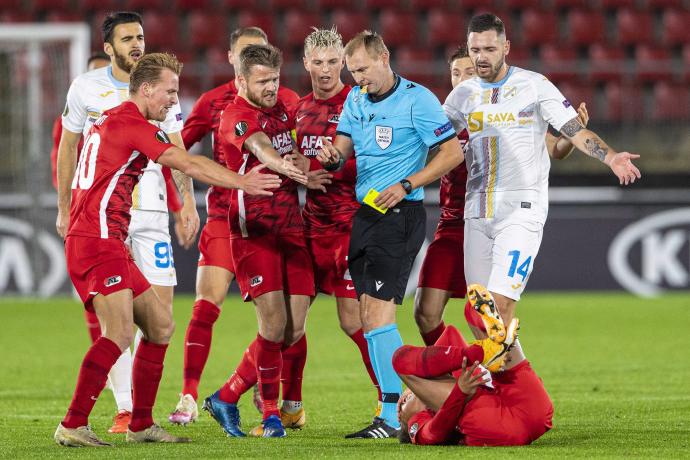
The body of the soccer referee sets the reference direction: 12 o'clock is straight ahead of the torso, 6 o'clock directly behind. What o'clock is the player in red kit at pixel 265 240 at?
The player in red kit is roughly at 2 o'clock from the soccer referee.

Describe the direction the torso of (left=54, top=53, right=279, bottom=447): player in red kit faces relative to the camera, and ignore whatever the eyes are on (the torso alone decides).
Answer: to the viewer's right

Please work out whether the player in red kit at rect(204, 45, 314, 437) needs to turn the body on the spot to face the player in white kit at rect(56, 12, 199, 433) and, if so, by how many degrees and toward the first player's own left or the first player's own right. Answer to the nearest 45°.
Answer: approximately 180°

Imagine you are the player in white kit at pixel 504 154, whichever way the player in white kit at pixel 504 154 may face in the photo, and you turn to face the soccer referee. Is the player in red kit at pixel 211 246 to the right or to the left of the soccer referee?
right

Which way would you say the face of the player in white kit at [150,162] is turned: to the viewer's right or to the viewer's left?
to the viewer's right

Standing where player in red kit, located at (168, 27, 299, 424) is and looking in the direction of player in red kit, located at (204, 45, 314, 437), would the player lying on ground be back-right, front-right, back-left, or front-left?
front-left

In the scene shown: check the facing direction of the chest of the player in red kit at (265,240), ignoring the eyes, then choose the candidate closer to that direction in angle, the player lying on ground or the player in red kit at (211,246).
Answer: the player lying on ground

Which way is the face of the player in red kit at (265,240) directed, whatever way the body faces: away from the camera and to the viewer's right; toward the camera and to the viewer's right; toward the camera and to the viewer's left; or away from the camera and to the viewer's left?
toward the camera and to the viewer's right

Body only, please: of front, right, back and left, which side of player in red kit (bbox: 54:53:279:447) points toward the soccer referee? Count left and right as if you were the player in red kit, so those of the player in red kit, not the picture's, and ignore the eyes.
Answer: front

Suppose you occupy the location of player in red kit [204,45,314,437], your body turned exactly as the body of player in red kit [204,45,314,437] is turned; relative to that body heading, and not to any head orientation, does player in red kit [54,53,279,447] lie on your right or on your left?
on your right
